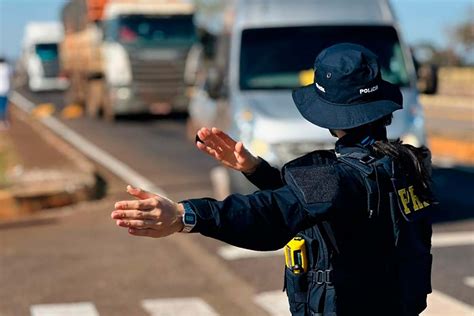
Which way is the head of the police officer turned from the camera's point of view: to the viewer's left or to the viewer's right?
to the viewer's left

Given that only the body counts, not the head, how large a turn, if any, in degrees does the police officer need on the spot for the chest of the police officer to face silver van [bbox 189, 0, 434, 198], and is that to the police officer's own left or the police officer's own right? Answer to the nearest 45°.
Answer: approximately 45° to the police officer's own right

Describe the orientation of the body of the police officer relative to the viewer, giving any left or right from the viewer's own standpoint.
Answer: facing away from the viewer and to the left of the viewer
